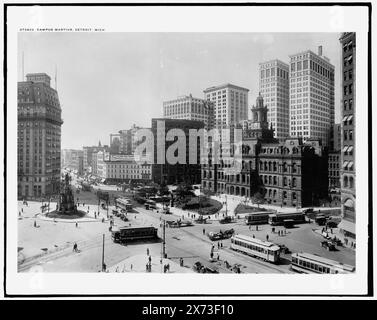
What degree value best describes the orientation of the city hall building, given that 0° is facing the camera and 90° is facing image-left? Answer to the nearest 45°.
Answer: approximately 45°
